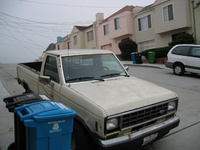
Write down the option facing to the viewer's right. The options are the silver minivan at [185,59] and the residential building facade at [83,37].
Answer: the silver minivan

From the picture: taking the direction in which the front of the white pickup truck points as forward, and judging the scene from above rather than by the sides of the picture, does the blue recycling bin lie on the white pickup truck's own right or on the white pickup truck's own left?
on the white pickup truck's own right

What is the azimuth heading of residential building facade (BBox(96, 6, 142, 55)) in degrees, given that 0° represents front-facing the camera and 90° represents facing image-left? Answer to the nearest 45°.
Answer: approximately 45°

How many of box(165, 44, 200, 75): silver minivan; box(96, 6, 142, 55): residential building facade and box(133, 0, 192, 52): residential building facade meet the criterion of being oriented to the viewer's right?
1

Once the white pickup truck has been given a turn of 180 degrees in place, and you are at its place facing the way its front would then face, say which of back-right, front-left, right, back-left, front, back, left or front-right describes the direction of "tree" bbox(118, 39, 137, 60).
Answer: front-right

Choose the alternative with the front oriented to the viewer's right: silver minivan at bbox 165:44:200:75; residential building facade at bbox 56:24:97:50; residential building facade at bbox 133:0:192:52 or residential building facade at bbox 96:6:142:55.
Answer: the silver minivan
